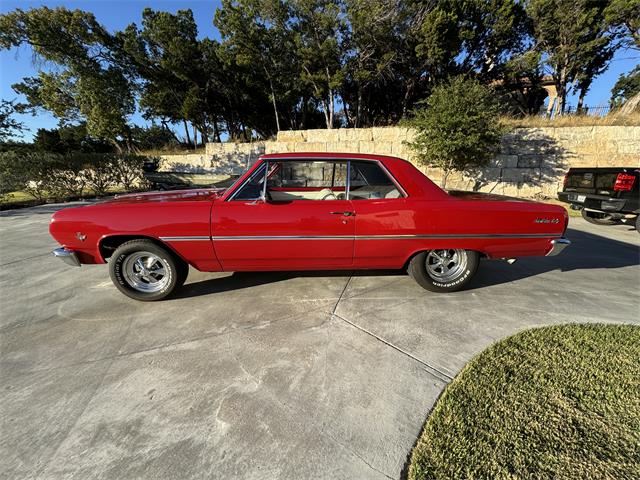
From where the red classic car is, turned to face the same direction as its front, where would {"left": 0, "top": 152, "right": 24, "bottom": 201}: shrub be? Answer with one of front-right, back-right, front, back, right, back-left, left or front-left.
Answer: front-right

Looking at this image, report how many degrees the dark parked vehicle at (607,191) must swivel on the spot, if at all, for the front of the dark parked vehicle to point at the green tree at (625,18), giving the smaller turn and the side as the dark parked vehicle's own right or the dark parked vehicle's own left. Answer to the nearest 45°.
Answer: approximately 45° to the dark parked vehicle's own left

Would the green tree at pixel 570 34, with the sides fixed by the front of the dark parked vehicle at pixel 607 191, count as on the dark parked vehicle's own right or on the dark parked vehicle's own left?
on the dark parked vehicle's own left

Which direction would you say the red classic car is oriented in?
to the viewer's left

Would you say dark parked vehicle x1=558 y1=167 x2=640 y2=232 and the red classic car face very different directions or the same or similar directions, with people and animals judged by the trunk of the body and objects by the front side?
very different directions

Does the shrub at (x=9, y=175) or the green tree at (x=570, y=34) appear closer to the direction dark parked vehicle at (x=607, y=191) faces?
the green tree

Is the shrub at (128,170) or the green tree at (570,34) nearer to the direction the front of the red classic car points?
the shrub

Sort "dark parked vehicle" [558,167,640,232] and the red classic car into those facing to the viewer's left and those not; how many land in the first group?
1

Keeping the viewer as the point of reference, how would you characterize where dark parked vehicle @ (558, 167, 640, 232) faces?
facing away from the viewer and to the right of the viewer

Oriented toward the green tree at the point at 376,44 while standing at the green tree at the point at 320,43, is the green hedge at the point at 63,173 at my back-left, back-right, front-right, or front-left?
back-right

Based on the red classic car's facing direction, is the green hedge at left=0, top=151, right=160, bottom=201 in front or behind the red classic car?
in front
